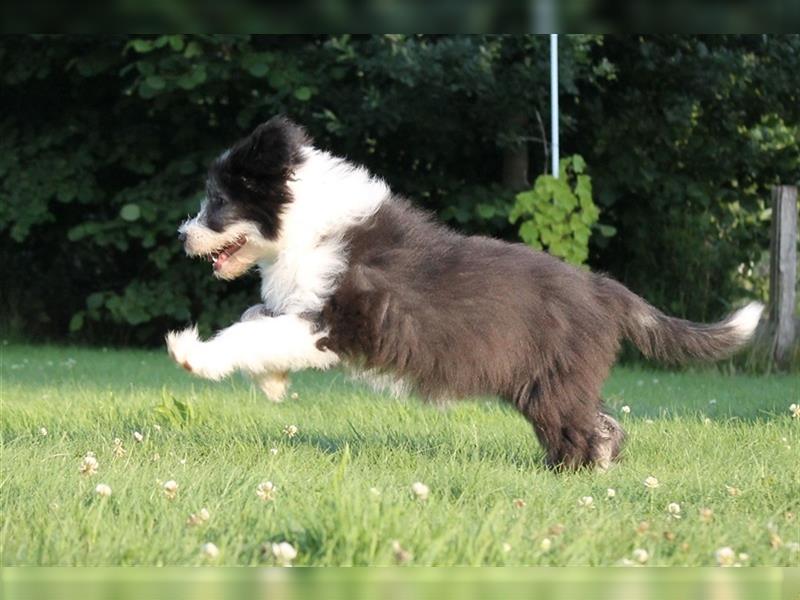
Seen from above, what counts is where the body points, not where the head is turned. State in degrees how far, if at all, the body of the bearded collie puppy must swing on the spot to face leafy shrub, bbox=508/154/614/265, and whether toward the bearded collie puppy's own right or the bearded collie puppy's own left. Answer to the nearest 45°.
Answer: approximately 90° to the bearded collie puppy's own right

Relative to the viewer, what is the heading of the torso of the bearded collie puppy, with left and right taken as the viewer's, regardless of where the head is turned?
facing to the left of the viewer

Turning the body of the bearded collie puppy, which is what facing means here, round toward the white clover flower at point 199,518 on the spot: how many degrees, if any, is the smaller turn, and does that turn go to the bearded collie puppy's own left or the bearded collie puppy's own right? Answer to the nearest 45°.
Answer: approximately 90° to the bearded collie puppy's own left

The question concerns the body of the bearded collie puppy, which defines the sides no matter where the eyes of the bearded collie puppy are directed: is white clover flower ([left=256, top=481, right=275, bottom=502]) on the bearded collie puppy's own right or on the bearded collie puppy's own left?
on the bearded collie puppy's own left

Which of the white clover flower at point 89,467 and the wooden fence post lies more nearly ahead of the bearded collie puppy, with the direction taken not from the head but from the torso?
the white clover flower

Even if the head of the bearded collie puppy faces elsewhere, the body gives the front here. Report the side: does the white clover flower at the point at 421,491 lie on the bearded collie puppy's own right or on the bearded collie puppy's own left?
on the bearded collie puppy's own left

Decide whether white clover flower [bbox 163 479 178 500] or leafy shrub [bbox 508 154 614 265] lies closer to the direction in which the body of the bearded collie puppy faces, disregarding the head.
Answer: the white clover flower

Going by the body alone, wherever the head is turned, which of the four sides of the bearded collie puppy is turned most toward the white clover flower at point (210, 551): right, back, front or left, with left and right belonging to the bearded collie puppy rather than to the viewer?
left

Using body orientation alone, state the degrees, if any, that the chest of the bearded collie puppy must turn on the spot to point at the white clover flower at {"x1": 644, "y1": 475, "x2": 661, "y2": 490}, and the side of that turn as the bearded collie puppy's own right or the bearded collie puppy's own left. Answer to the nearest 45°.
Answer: approximately 135° to the bearded collie puppy's own left
